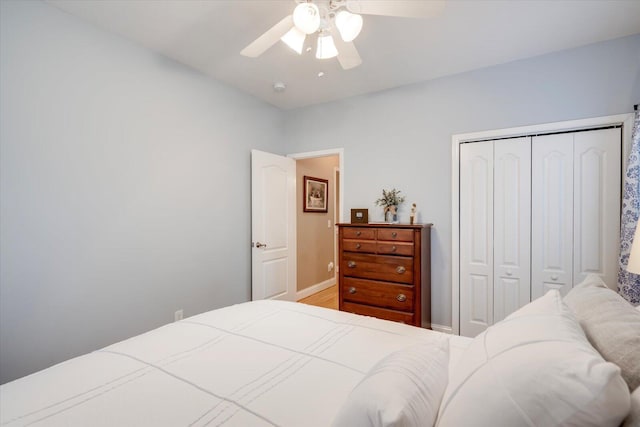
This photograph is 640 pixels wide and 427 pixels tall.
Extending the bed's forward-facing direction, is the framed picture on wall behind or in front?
in front

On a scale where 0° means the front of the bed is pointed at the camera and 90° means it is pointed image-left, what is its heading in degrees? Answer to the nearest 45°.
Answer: approximately 135°

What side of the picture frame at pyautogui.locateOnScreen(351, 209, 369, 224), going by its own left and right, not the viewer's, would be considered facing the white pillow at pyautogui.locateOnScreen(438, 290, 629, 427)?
front

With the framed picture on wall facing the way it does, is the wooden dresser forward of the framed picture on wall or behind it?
forward

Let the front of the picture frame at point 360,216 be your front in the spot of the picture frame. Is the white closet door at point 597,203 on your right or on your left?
on your left

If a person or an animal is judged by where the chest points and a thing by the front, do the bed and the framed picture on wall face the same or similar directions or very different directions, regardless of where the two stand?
very different directions

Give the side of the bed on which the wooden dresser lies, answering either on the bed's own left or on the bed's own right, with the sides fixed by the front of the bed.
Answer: on the bed's own right

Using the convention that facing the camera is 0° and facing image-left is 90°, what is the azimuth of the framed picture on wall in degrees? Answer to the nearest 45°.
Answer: approximately 315°

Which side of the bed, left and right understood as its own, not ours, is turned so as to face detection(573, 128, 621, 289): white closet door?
right

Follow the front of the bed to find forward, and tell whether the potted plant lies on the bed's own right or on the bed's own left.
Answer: on the bed's own right

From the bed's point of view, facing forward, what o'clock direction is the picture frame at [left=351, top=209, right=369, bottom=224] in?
The picture frame is roughly at 2 o'clock from the bed.

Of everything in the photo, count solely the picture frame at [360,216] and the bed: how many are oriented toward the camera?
1

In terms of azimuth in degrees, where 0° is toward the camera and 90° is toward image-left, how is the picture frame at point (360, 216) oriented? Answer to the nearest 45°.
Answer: approximately 0°

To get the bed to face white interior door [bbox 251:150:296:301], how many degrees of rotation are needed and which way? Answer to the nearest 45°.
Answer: approximately 45° to its right

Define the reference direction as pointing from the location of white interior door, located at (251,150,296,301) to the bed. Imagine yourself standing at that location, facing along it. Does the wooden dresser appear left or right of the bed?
left
